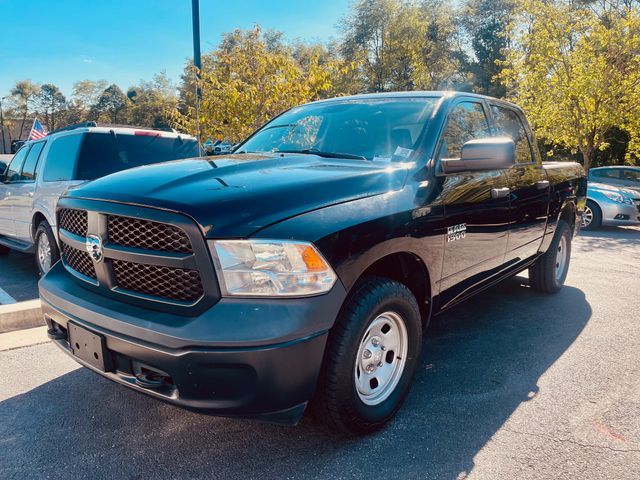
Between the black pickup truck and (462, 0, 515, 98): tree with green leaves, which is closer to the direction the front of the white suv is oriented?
the tree with green leaves

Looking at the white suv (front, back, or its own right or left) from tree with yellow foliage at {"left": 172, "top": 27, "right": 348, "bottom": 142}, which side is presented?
right

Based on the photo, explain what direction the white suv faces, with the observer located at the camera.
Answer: facing away from the viewer and to the left of the viewer

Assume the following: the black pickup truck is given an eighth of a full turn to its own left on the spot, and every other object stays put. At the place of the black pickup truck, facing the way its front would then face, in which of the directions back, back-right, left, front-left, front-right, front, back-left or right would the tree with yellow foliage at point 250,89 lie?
back

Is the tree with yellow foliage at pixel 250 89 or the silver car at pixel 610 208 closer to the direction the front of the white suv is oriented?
the tree with yellow foliage

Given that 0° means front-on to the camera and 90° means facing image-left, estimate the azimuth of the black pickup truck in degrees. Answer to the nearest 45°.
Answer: approximately 45°

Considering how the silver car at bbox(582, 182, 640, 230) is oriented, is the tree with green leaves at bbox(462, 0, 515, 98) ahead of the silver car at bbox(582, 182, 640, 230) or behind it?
behind

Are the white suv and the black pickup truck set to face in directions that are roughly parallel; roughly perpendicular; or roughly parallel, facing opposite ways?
roughly perpendicular

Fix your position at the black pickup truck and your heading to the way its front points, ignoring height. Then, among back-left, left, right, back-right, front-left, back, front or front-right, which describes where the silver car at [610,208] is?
back

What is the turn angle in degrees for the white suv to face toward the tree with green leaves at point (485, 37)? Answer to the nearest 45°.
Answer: approximately 90° to its right

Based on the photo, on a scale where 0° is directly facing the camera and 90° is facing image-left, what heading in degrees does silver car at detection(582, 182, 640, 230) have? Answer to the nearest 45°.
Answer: approximately 315°

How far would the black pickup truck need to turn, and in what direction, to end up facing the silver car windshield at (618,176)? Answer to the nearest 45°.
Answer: approximately 180°

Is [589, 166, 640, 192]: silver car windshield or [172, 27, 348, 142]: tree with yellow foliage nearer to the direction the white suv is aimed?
the tree with yellow foliage
